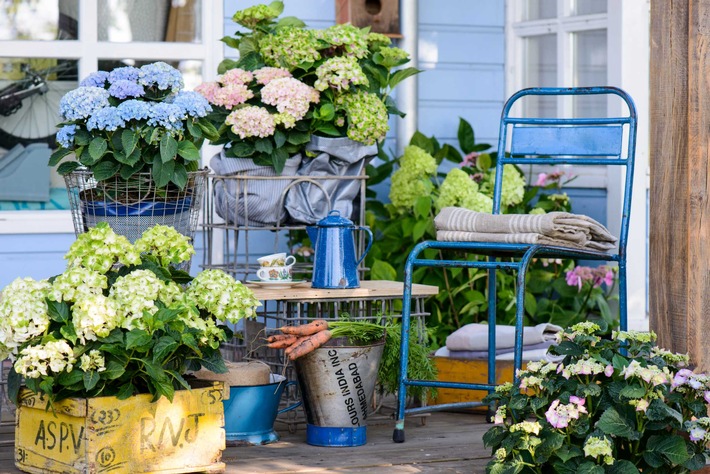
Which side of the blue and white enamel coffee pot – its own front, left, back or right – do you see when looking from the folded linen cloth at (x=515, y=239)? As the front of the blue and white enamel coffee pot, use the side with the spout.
back

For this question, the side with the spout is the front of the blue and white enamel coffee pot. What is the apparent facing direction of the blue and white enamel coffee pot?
to the viewer's left

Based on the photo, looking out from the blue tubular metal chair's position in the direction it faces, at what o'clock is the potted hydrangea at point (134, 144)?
The potted hydrangea is roughly at 1 o'clock from the blue tubular metal chair.

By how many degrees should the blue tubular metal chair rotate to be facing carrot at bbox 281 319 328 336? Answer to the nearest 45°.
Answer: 0° — it already faces it

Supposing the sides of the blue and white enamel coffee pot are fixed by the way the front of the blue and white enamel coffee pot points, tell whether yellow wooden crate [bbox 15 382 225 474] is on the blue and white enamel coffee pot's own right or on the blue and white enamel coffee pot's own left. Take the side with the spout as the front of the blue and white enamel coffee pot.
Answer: on the blue and white enamel coffee pot's own left
